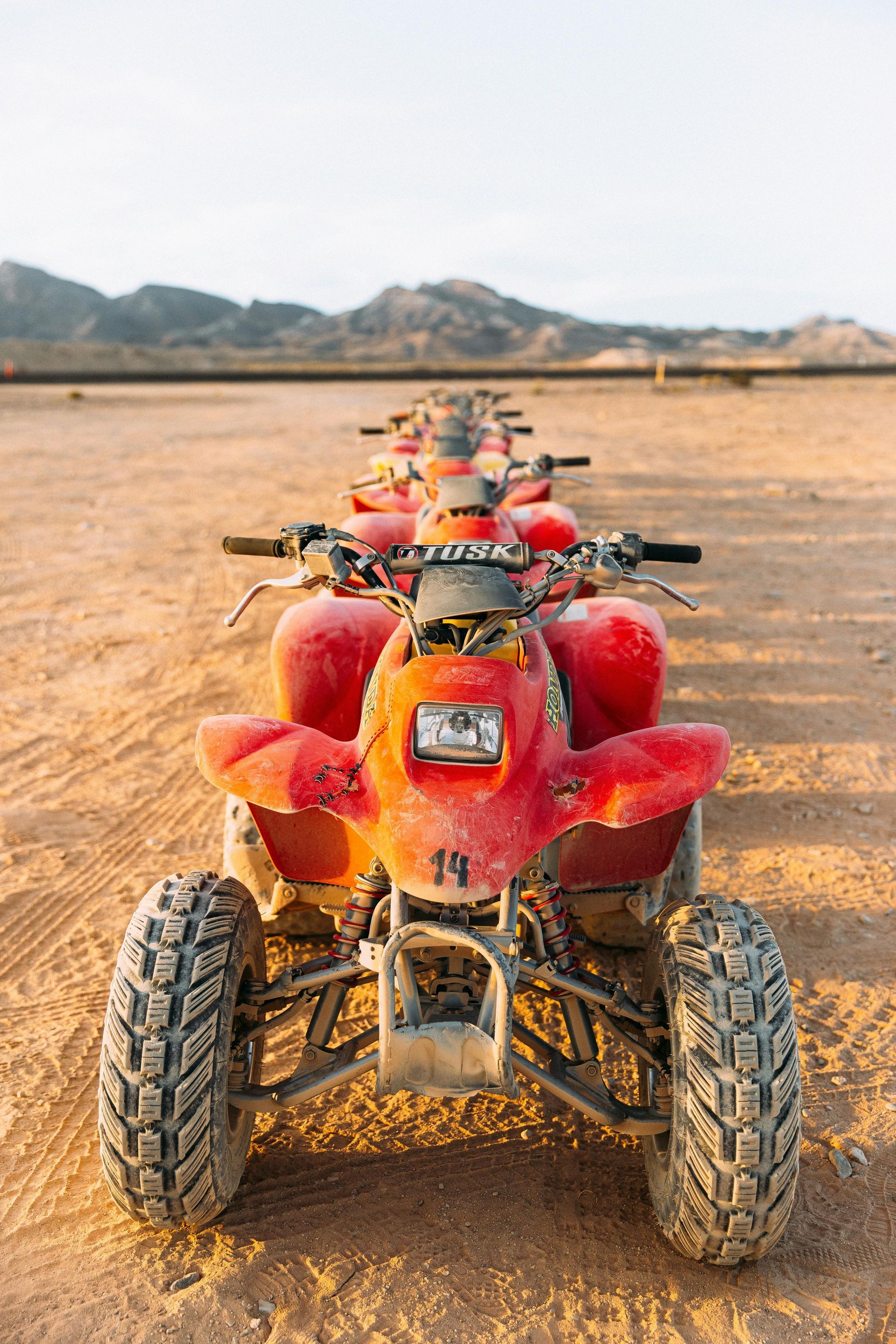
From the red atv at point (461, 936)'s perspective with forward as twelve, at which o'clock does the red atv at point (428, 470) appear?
the red atv at point (428, 470) is roughly at 6 o'clock from the red atv at point (461, 936).

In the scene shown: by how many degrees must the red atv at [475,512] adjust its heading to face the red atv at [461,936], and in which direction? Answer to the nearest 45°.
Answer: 0° — it already faces it

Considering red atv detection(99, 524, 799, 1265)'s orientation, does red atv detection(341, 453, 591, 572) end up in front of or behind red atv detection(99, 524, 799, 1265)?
behind

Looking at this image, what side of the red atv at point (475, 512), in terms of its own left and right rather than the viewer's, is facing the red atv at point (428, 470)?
back

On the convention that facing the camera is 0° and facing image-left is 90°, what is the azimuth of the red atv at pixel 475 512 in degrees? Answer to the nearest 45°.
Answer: approximately 0°

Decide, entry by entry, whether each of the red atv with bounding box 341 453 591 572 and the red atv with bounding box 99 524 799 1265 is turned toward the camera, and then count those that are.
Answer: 2

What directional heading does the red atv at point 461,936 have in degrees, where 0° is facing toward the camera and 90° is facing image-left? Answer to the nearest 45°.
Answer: approximately 0°
